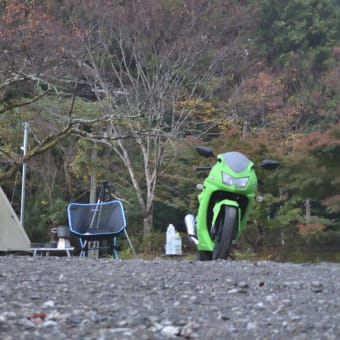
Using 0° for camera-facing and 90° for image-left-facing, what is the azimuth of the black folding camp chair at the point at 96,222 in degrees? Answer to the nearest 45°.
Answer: approximately 0°

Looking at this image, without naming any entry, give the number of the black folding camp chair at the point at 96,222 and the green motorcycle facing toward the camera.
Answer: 2

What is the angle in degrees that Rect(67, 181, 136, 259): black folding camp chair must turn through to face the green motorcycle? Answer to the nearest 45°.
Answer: approximately 45° to its left

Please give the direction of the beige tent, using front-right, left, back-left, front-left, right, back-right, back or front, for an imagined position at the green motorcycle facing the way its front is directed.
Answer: back-right

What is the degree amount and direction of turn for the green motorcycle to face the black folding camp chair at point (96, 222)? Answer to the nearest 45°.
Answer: approximately 135° to its right

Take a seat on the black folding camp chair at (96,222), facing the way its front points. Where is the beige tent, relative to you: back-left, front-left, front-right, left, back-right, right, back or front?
back-right

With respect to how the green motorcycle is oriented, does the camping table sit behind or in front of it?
behind
